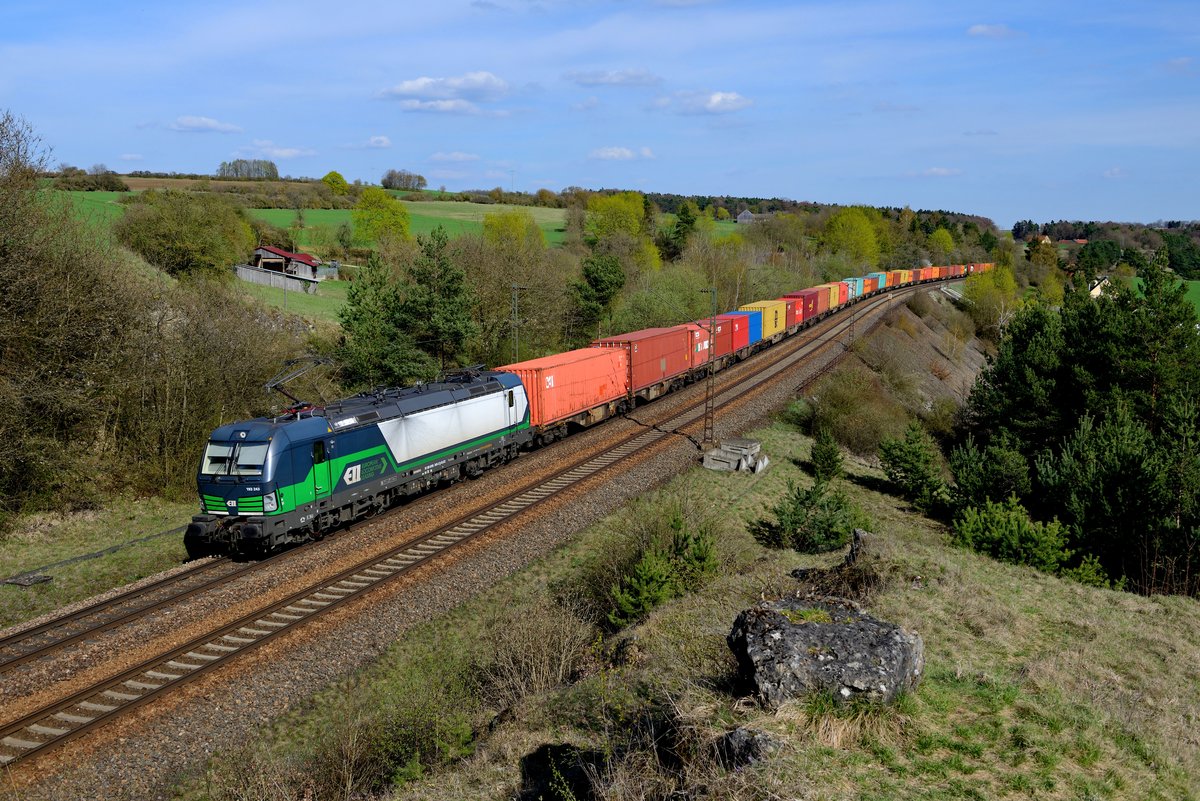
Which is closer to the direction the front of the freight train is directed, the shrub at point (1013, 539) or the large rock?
the large rock

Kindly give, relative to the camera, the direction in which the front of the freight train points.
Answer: facing the viewer and to the left of the viewer

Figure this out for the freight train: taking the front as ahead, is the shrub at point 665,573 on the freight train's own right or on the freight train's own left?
on the freight train's own left

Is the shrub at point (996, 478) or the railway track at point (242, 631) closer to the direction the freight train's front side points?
the railway track

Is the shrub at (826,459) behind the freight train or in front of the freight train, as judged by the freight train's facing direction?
behind

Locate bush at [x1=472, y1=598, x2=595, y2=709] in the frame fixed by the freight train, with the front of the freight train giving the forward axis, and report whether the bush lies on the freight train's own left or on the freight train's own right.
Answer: on the freight train's own left

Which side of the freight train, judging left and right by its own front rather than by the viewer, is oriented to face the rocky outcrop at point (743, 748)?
left

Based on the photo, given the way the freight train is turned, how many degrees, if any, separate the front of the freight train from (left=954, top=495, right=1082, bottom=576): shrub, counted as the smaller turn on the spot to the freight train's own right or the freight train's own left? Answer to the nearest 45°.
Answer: approximately 135° to the freight train's own left

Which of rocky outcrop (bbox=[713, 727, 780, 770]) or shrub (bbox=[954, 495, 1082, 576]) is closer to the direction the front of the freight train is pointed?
the rocky outcrop

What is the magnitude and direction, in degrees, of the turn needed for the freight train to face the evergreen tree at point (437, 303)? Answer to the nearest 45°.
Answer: approximately 135° to its right

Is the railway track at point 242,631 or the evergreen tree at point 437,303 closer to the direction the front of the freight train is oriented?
the railway track

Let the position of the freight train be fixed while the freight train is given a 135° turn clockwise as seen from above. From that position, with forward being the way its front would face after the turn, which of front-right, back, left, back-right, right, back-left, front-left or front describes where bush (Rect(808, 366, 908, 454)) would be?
front-right

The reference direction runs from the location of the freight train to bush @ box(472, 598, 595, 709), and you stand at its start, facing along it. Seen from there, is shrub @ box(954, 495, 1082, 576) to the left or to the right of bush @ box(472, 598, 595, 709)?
left

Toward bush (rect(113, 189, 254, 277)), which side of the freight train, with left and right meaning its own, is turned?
right

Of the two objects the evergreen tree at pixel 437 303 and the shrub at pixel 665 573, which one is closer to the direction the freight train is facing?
the shrub

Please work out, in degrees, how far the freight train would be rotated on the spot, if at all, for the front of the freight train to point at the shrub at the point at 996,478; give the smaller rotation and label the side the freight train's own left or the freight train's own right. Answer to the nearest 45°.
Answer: approximately 135° to the freight train's own left
